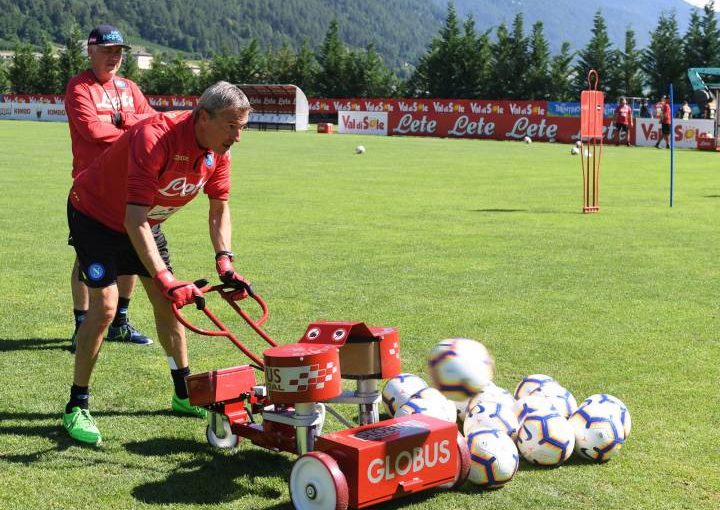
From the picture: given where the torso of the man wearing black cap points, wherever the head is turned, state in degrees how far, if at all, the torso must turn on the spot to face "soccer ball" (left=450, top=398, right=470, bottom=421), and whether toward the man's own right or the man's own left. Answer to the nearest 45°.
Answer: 0° — they already face it

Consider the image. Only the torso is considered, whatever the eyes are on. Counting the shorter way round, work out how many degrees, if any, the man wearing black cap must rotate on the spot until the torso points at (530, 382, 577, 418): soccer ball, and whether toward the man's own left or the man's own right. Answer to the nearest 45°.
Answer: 0° — they already face it

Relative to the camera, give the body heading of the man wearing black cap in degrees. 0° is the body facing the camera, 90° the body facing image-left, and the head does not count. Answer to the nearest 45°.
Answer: approximately 315°

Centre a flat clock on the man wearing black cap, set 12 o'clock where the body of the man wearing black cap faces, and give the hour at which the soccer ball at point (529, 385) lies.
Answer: The soccer ball is roughly at 12 o'clock from the man wearing black cap.

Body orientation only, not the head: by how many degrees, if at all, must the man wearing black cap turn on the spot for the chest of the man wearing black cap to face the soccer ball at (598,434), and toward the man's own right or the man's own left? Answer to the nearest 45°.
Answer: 0° — they already face it

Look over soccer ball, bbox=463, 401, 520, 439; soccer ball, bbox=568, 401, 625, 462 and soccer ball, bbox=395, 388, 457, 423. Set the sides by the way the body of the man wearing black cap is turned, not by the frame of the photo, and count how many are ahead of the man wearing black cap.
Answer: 3

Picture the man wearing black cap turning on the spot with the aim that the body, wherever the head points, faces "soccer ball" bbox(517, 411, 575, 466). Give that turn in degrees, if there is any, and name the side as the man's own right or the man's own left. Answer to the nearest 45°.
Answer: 0° — they already face it

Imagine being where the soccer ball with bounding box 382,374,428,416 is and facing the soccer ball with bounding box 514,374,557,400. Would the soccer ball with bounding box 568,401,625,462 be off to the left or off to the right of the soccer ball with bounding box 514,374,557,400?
right

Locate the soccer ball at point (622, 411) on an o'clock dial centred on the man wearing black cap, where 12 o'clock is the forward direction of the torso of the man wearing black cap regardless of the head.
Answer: The soccer ball is roughly at 12 o'clock from the man wearing black cap.
